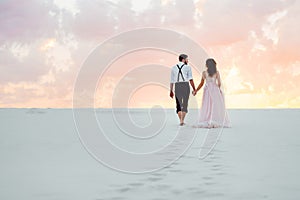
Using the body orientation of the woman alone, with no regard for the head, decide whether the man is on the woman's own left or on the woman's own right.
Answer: on the woman's own left

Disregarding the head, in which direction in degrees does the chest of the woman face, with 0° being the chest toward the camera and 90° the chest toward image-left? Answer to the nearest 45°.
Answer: approximately 180°
